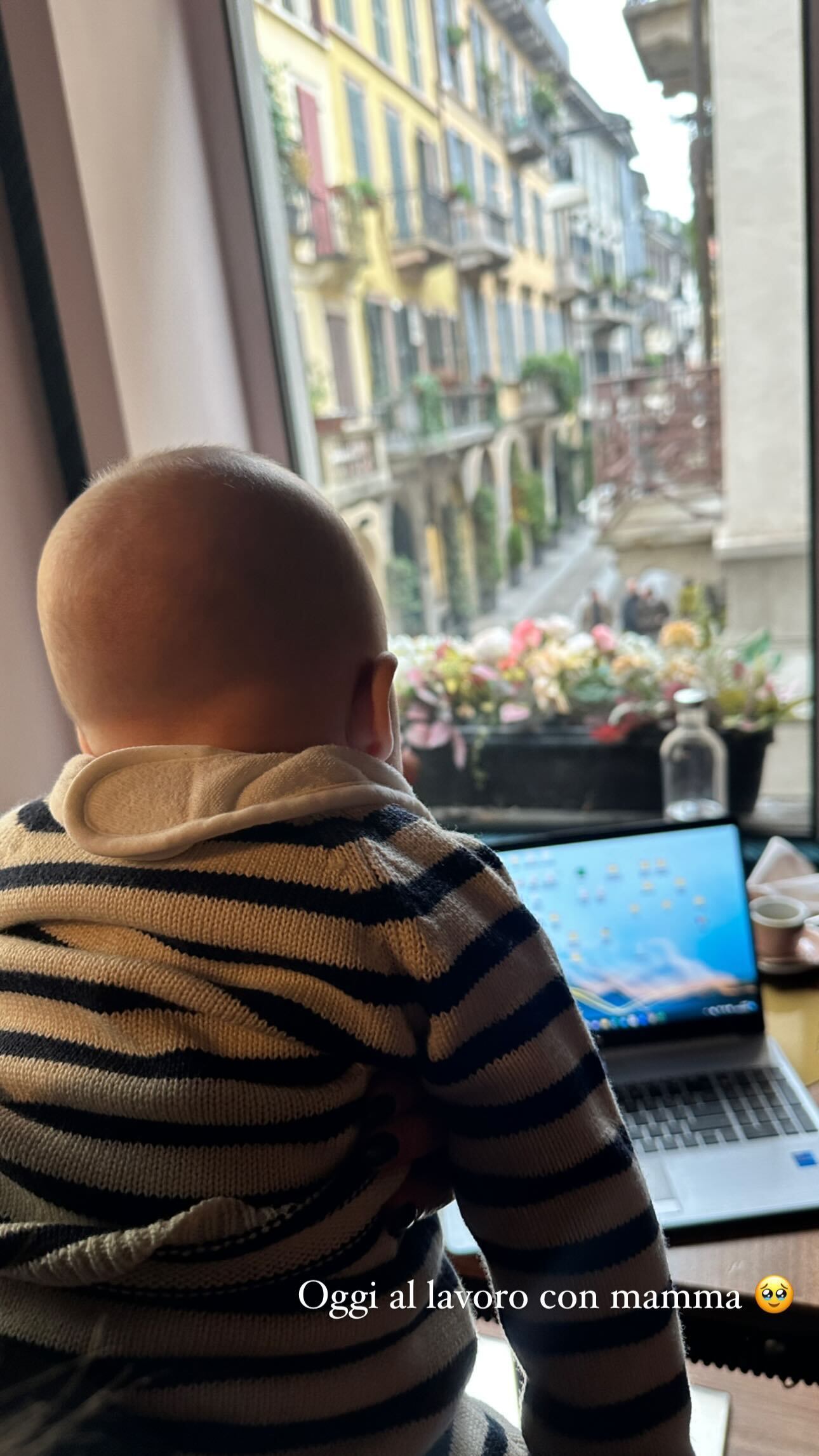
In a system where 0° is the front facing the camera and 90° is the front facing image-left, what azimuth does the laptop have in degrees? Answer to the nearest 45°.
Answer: approximately 0°

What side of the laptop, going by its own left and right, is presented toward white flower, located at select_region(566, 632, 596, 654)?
back

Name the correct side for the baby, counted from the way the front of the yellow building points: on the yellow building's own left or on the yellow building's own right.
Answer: on the yellow building's own right

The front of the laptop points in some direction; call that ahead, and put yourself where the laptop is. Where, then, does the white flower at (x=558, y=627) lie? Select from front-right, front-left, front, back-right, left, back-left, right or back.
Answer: back

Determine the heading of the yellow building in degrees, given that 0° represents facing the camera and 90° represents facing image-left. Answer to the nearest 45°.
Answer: approximately 315°

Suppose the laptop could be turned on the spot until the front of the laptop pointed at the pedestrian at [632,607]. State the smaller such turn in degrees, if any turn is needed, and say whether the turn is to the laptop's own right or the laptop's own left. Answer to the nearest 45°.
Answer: approximately 180°
